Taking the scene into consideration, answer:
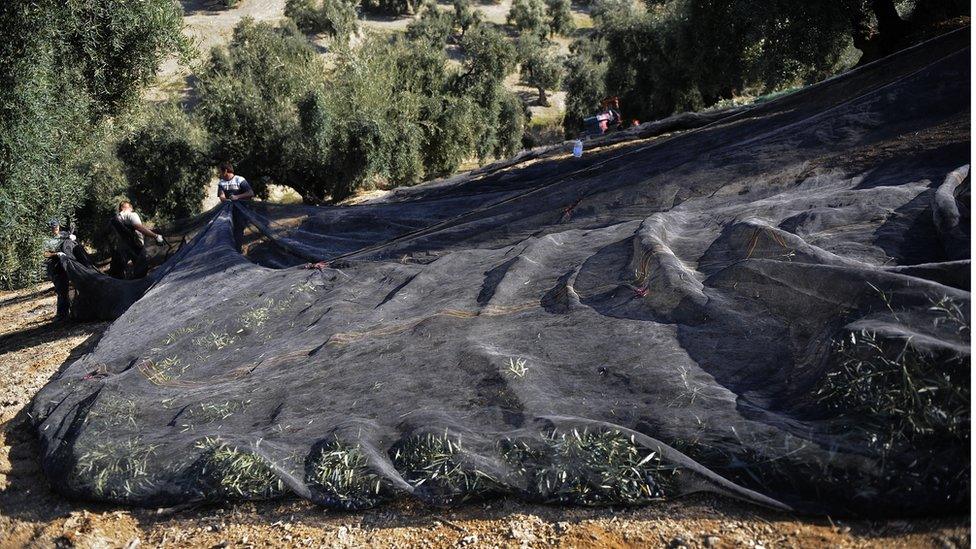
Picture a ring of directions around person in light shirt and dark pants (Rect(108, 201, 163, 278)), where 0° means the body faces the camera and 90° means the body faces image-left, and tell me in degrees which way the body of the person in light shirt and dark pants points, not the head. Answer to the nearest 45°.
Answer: approximately 225°

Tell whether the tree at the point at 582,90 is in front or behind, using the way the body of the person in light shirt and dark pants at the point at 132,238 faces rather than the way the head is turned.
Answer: in front

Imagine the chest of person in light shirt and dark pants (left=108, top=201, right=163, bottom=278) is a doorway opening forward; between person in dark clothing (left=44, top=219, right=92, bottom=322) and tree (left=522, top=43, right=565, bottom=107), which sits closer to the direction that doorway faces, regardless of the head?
the tree

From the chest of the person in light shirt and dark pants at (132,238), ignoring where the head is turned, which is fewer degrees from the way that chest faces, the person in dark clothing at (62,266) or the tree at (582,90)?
the tree

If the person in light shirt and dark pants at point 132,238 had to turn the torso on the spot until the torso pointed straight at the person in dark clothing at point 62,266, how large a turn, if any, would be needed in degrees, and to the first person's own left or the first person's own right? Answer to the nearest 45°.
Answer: approximately 135° to the first person's own left

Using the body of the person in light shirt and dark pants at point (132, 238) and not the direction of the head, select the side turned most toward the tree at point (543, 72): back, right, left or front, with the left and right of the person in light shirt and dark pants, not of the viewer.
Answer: front
